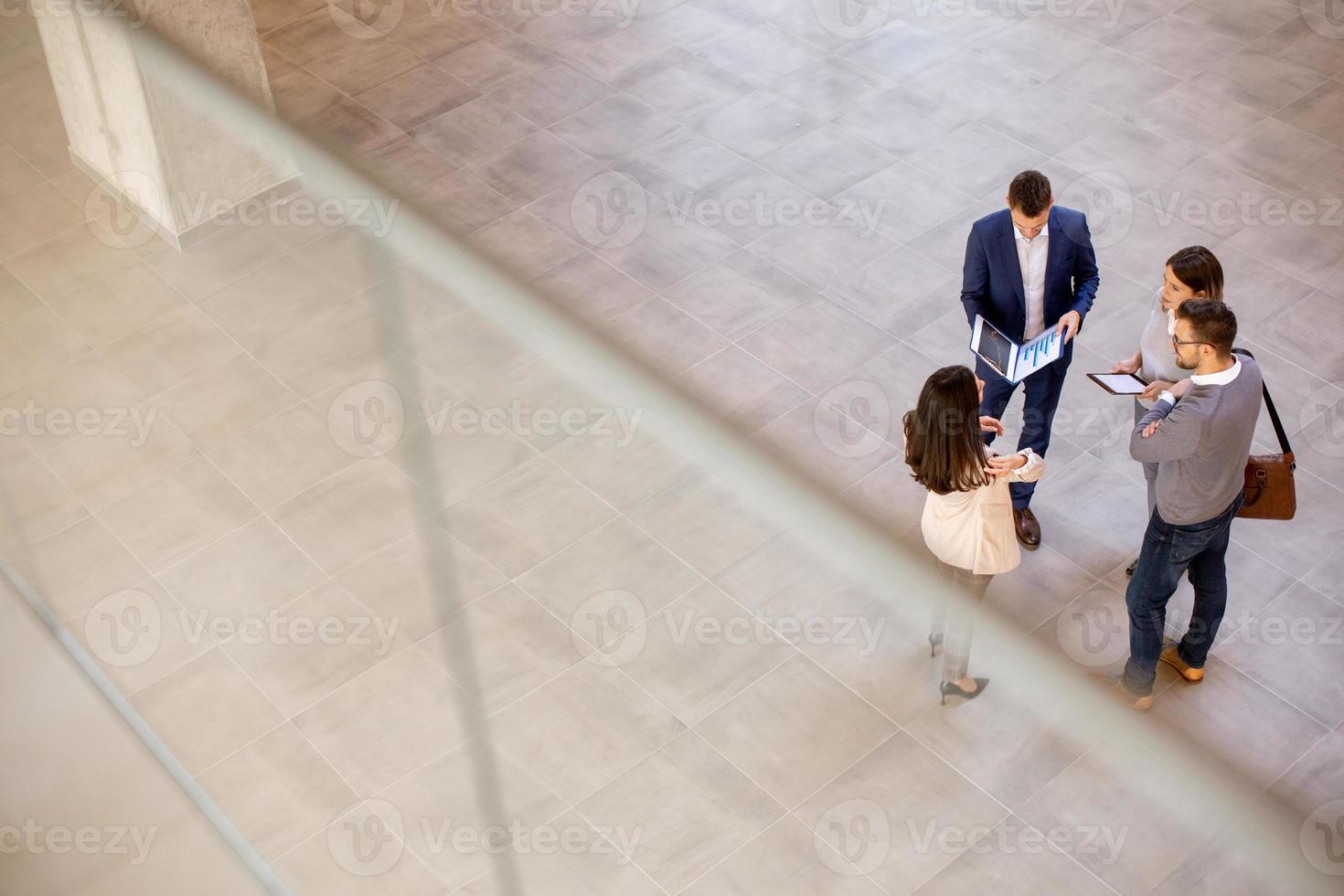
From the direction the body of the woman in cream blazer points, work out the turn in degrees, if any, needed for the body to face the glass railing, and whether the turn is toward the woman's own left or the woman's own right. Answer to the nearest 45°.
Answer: approximately 135° to the woman's own right

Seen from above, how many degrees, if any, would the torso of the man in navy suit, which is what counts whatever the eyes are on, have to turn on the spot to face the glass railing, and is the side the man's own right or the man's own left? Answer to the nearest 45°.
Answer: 0° — they already face it

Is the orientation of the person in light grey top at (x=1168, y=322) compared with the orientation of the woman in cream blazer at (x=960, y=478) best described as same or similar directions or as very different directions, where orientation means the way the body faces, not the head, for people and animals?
very different directions

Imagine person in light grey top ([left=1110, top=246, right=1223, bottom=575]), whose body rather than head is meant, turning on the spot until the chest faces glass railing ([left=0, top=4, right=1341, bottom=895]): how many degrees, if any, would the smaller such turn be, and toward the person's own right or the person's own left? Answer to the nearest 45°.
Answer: approximately 45° to the person's own left

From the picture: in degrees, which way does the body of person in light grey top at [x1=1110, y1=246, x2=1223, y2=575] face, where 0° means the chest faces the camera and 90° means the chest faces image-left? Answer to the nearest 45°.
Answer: approximately 45°

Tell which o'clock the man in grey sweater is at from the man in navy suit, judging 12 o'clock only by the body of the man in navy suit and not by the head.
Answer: The man in grey sweater is roughly at 11 o'clock from the man in navy suit.

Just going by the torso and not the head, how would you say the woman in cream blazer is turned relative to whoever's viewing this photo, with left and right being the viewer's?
facing away from the viewer and to the right of the viewer

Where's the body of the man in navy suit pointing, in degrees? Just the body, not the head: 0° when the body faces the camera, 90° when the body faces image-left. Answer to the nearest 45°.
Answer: approximately 0°

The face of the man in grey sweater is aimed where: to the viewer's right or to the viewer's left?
to the viewer's left

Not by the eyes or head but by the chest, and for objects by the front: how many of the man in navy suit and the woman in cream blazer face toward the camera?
1
